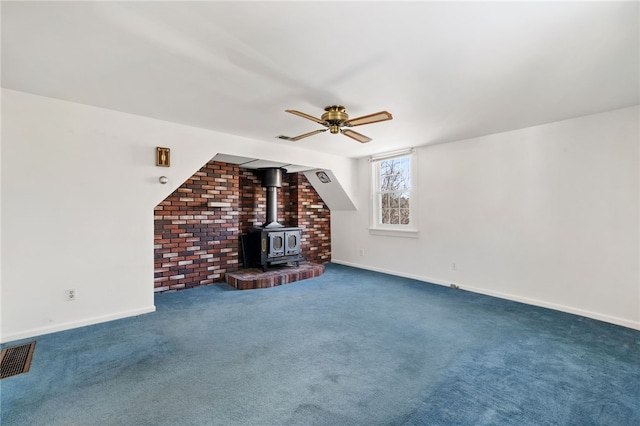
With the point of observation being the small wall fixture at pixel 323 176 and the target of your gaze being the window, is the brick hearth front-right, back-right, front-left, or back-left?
back-right

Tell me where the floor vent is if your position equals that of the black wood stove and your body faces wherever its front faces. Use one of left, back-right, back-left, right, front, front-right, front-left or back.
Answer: right

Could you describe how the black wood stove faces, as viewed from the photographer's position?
facing the viewer and to the right of the viewer

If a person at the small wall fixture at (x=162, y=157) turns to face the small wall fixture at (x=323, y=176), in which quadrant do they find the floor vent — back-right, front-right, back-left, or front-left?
back-right

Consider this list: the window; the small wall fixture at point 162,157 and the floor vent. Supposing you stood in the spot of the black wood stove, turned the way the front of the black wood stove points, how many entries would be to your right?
2

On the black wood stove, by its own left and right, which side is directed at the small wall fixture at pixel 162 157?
right

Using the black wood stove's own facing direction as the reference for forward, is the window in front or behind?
in front
